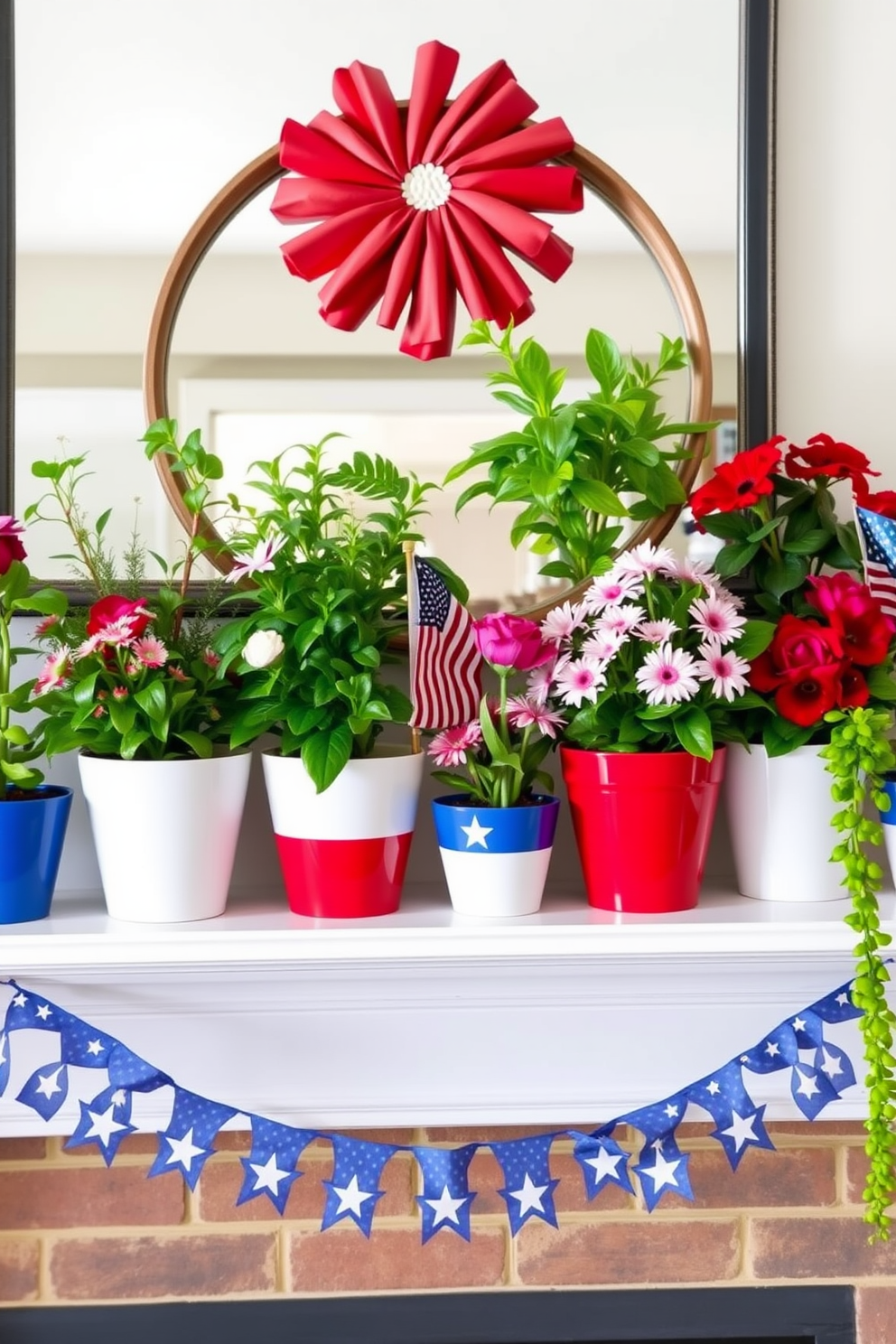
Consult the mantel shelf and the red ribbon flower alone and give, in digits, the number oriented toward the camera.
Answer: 2

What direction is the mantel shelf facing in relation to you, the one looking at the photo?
facing the viewer

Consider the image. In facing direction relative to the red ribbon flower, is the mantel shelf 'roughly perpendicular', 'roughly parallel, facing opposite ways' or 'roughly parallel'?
roughly parallel

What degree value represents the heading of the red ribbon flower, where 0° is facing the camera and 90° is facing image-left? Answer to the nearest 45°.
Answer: approximately 0°
